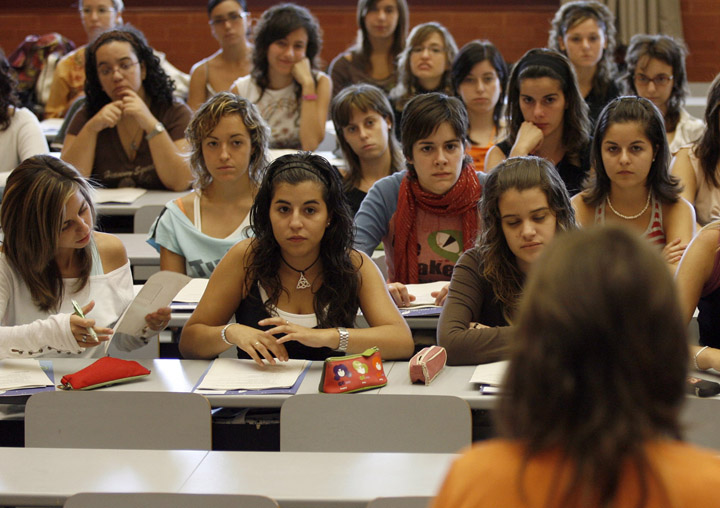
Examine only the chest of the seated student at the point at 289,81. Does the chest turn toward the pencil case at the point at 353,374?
yes

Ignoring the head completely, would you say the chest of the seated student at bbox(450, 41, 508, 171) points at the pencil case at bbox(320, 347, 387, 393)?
yes

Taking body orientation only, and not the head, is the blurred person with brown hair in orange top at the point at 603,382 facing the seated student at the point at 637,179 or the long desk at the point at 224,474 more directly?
the seated student

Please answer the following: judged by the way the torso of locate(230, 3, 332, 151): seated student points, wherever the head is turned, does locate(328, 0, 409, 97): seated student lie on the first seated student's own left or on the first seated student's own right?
on the first seated student's own left

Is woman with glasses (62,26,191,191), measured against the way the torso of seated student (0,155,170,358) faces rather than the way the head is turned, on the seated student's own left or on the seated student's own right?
on the seated student's own left

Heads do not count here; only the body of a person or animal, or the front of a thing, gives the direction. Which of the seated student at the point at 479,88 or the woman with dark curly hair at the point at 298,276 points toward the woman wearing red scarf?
the seated student

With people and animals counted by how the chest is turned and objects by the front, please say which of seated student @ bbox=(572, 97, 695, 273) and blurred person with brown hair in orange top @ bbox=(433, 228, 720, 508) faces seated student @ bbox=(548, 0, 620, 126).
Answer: blurred person with brown hair in orange top @ bbox=(433, 228, 720, 508)

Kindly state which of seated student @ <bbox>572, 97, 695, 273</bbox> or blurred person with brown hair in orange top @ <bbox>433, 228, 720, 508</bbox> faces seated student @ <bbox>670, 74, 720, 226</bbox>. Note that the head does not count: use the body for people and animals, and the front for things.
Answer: blurred person with brown hair in orange top @ <bbox>433, 228, 720, 508</bbox>

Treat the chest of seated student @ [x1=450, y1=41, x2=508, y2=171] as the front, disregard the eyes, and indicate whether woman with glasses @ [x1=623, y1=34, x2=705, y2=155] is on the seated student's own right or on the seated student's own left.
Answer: on the seated student's own left

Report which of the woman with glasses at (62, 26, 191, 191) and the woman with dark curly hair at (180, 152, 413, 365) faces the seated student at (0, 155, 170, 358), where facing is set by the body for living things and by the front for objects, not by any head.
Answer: the woman with glasses
